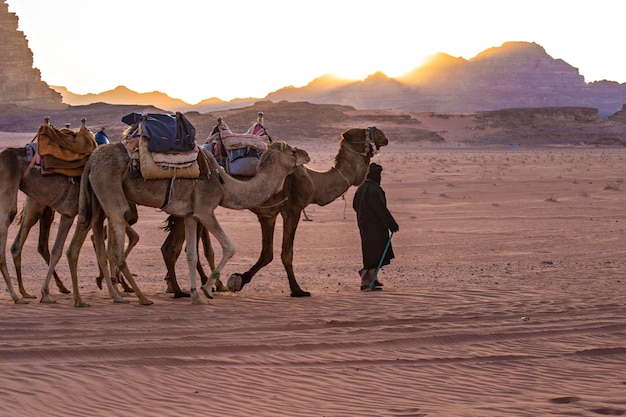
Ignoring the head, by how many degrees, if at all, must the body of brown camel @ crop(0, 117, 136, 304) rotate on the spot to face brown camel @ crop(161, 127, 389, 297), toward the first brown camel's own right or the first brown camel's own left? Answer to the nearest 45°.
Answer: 0° — it already faces it

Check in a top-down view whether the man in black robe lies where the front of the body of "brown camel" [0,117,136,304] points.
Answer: yes

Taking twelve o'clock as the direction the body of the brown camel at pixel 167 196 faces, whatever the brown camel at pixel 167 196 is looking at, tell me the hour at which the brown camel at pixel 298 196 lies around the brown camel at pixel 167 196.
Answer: the brown camel at pixel 298 196 is roughly at 11 o'clock from the brown camel at pixel 167 196.

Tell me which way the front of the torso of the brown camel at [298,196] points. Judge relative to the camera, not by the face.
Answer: to the viewer's right

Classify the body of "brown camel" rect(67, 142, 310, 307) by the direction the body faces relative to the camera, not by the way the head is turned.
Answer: to the viewer's right

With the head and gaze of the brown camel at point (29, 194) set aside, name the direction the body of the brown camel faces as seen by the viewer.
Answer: to the viewer's right

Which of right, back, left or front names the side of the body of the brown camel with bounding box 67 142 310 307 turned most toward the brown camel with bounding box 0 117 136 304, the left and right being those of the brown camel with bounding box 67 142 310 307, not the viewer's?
back

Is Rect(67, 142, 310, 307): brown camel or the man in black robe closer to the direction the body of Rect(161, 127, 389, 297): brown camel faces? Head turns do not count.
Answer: the man in black robe

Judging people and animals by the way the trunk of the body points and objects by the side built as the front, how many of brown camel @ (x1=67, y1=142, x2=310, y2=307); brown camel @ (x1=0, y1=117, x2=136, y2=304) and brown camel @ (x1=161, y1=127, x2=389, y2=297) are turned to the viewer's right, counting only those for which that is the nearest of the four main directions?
3

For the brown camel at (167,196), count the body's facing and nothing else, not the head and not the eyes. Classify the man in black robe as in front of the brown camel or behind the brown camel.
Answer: in front

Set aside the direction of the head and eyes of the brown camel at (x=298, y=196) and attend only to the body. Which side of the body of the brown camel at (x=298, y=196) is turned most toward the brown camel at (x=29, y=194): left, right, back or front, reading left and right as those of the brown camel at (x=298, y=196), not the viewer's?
back

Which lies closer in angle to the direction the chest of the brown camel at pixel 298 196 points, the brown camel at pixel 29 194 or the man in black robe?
the man in black robe
